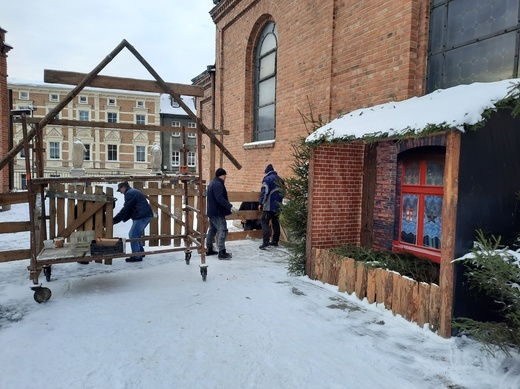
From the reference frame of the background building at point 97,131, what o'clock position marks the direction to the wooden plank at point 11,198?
The wooden plank is roughly at 12 o'clock from the background building.

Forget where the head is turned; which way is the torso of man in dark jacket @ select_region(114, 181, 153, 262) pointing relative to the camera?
to the viewer's left

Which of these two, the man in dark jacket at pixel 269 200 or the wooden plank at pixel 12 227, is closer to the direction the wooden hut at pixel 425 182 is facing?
the wooden plank

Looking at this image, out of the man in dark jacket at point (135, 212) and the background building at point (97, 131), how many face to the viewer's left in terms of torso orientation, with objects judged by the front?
1

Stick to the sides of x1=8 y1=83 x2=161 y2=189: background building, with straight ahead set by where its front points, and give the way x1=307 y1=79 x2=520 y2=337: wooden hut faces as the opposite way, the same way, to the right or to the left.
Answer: to the right

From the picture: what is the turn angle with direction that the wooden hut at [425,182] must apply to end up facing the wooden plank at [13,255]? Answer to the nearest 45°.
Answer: approximately 45° to its right

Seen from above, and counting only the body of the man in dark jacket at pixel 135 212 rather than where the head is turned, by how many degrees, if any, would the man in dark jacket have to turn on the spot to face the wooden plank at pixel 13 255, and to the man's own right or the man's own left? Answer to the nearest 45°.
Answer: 0° — they already face it

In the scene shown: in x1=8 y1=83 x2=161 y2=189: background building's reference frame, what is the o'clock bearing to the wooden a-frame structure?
The wooden a-frame structure is roughly at 12 o'clock from the background building.

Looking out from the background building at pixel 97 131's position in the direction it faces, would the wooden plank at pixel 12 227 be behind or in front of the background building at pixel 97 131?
in front

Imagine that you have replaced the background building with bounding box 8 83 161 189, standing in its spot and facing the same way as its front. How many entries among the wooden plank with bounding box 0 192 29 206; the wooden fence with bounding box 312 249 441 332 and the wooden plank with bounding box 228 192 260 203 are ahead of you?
3

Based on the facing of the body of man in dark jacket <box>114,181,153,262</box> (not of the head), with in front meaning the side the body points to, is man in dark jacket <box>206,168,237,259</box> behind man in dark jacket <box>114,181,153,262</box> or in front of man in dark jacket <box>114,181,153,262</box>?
behind
